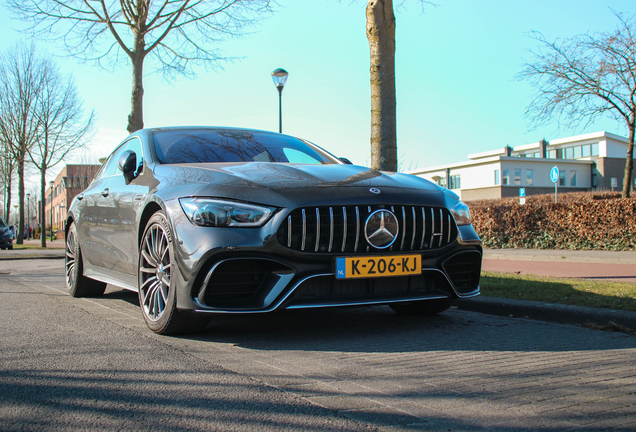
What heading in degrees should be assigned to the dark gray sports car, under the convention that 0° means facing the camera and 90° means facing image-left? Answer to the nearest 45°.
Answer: approximately 315°

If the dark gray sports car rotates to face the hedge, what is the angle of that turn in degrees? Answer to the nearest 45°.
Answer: approximately 90° to its left
